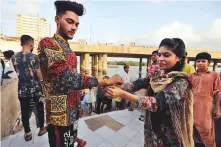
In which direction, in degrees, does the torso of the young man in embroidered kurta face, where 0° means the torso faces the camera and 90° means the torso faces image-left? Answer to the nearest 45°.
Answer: approximately 270°

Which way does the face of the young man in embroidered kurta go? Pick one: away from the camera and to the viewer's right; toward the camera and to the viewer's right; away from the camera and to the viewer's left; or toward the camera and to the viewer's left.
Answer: toward the camera and to the viewer's right
